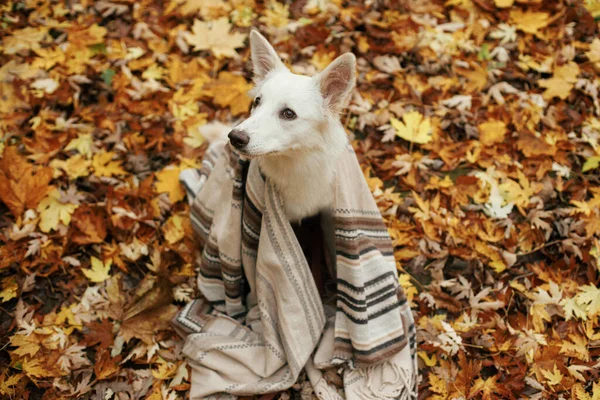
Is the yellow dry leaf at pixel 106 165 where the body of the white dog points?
no

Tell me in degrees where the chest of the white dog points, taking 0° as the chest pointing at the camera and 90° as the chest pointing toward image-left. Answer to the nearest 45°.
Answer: approximately 45°

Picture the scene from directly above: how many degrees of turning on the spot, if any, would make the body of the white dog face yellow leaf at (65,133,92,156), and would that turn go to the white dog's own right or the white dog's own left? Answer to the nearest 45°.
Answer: approximately 90° to the white dog's own right

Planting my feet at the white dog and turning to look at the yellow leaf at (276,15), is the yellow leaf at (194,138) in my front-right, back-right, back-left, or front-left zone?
front-left

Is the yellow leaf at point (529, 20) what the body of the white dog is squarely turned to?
no

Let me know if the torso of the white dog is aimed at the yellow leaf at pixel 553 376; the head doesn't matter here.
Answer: no

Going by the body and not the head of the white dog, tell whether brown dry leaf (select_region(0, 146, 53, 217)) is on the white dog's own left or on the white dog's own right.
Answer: on the white dog's own right

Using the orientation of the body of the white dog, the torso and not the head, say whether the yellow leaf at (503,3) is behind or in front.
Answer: behind

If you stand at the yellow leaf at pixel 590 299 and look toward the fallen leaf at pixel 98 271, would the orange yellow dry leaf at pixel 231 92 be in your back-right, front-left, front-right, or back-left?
front-right

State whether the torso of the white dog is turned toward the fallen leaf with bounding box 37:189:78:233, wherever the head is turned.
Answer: no

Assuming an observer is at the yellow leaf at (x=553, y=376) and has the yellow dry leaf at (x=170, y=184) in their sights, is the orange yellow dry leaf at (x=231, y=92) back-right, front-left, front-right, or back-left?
front-right

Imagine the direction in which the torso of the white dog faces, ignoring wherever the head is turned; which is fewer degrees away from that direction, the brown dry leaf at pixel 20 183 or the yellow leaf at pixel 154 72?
the brown dry leaf
